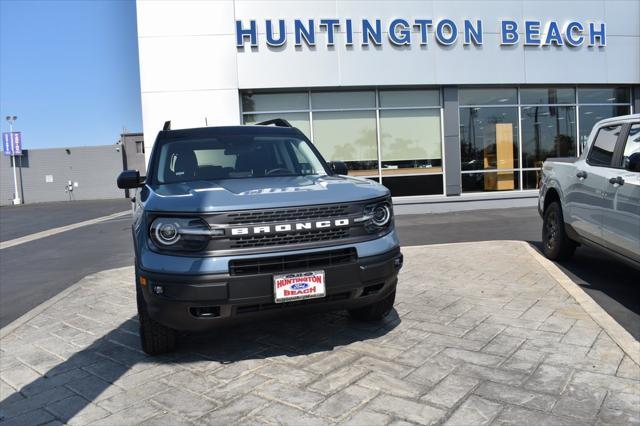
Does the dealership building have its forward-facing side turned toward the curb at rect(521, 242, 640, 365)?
yes

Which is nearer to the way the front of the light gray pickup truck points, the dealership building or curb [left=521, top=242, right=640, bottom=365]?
the curb

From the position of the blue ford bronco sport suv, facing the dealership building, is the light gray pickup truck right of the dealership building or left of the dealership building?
right

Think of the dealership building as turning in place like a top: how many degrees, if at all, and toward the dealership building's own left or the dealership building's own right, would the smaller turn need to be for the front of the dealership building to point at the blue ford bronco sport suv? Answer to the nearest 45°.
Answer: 0° — it already faces it

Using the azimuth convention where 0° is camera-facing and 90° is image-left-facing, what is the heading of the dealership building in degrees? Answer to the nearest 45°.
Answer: approximately 0°

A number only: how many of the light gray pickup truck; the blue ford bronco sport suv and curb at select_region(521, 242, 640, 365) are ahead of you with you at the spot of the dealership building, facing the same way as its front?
3

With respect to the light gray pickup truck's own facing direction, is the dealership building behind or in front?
behind
